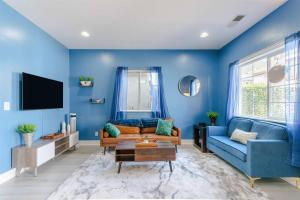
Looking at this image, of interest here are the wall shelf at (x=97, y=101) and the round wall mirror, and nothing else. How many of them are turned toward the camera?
2

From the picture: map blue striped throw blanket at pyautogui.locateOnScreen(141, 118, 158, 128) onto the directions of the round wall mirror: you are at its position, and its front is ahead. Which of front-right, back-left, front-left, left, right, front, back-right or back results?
front-right

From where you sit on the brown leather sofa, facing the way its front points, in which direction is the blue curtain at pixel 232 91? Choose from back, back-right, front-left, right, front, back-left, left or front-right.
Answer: left

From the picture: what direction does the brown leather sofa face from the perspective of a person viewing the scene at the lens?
facing the viewer

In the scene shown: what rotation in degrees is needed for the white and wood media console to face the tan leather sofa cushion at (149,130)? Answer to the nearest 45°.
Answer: approximately 45° to its left

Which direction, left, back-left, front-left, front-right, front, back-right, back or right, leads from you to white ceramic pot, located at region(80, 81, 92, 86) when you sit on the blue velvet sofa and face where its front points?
front-right

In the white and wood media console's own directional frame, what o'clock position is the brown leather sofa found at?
The brown leather sofa is roughly at 10 o'clock from the white and wood media console.

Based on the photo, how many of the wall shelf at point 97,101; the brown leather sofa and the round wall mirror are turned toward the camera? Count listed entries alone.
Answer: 3

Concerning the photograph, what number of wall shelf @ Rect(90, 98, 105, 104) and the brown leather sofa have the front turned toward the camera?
2

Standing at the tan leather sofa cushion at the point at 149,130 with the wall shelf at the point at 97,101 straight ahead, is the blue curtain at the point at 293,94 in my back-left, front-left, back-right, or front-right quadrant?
back-left

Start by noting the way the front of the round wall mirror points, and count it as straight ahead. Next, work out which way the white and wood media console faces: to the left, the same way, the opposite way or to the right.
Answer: to the left

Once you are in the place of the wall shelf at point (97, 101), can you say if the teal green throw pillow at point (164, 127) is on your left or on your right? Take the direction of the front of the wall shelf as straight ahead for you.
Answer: on your left
